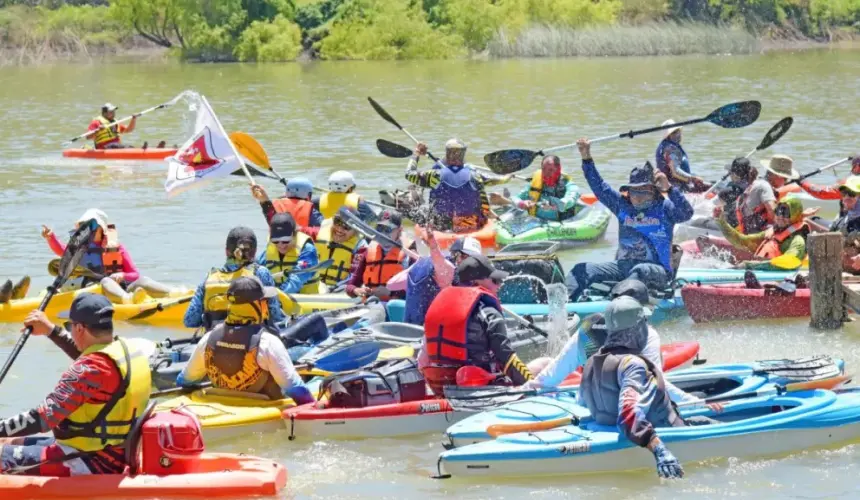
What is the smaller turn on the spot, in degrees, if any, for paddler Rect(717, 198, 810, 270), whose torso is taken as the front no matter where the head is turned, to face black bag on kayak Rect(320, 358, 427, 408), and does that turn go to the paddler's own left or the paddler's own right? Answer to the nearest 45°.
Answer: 0° — they already face it

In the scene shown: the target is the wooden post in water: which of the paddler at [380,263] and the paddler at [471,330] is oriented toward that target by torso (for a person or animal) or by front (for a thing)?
the paddler at [471,330]

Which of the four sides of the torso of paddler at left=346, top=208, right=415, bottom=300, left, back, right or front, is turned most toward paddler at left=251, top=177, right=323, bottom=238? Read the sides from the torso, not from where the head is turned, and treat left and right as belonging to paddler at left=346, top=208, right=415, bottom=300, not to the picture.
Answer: back

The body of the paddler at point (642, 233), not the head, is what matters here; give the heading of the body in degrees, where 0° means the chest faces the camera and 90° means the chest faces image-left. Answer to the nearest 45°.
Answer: approximately 45°

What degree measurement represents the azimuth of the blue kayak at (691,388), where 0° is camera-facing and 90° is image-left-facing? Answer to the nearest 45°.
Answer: approximately 225°

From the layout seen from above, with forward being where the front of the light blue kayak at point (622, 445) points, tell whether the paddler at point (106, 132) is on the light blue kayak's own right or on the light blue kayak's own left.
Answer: on the light blue kayak's own left

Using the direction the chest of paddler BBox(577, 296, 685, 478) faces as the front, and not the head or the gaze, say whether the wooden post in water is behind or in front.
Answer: in front
